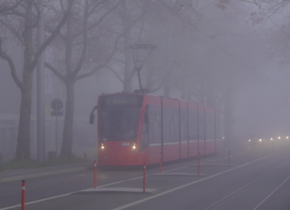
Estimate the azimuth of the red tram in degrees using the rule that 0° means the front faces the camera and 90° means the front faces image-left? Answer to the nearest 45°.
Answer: approximately 45°

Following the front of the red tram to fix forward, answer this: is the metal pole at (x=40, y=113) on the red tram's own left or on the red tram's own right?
on the red tram's own right
